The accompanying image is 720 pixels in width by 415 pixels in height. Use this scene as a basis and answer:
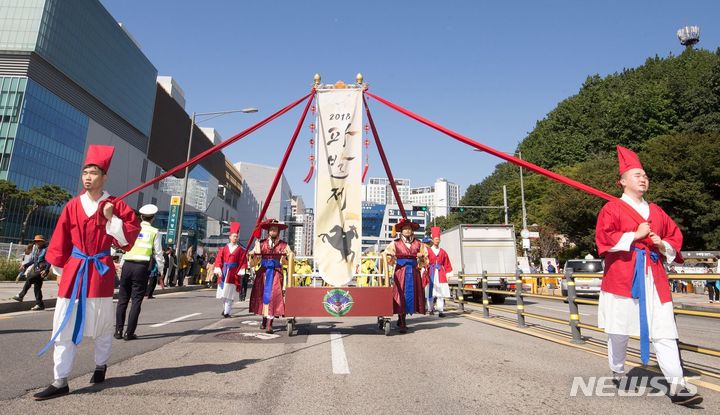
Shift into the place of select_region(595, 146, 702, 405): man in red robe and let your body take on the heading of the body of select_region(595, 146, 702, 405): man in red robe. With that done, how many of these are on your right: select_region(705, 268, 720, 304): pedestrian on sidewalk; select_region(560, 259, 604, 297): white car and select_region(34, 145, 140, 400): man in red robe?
1

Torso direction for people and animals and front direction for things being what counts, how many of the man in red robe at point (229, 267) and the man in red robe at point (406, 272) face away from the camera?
0

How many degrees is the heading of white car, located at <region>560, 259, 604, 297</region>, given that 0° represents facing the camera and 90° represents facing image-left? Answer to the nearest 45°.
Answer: approximately 180°

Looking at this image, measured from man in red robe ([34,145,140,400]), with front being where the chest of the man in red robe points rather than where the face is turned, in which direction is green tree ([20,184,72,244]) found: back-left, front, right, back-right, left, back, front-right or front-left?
back-right

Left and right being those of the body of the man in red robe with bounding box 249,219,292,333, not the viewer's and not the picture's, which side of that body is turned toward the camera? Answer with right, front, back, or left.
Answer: front

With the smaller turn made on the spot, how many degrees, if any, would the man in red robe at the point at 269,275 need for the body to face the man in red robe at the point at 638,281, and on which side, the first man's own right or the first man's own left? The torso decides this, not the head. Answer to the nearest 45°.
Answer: approximately 45° to the first man's own left

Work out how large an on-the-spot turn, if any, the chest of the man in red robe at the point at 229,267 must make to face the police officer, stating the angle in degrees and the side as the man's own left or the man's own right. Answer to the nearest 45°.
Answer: approximately 45° to the man's own right

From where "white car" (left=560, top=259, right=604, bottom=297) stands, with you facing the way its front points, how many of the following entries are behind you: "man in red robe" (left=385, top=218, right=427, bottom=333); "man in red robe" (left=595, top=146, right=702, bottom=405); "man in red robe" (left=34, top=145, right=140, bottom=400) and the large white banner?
4

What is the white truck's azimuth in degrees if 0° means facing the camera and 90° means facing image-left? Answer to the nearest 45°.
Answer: approximately 180°

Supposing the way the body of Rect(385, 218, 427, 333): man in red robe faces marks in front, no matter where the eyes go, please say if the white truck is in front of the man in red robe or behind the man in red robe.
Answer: behind

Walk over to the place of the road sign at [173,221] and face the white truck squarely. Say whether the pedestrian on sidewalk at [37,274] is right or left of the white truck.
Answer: right
